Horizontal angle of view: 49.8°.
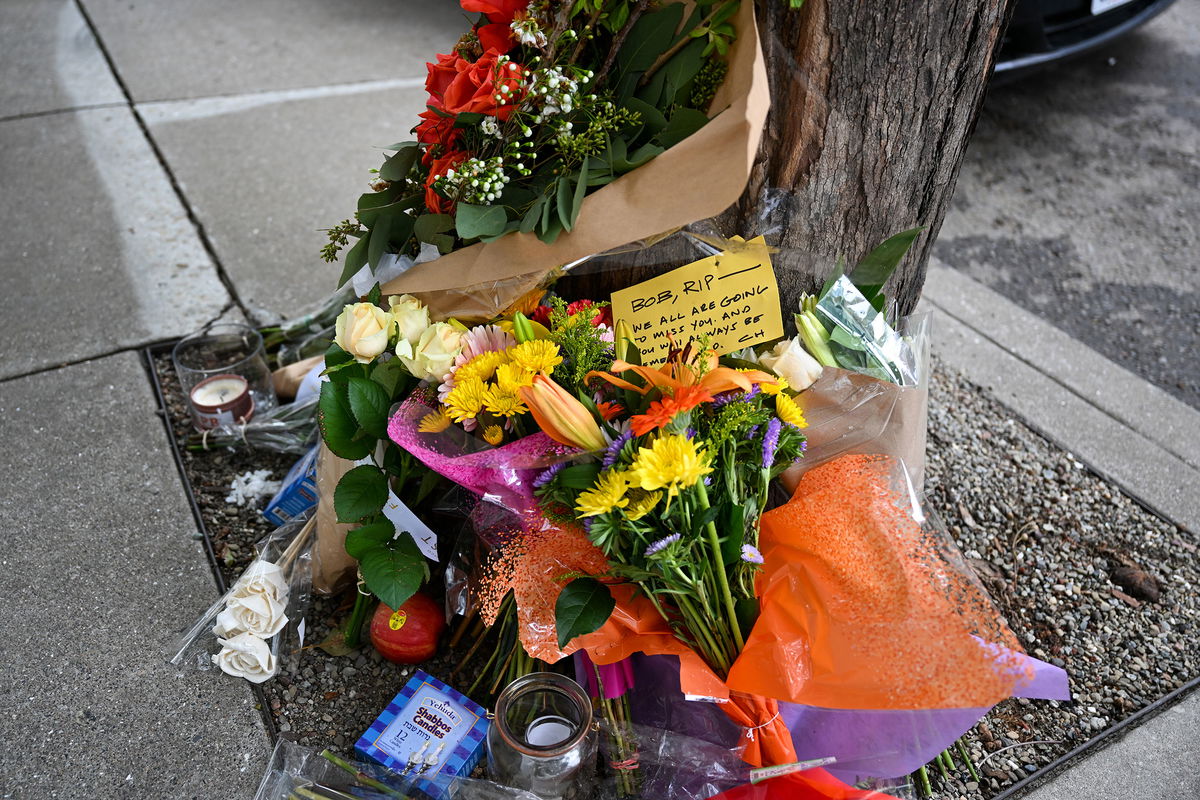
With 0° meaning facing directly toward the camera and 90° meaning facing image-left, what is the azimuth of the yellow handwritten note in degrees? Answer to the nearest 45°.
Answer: approximately 0°
